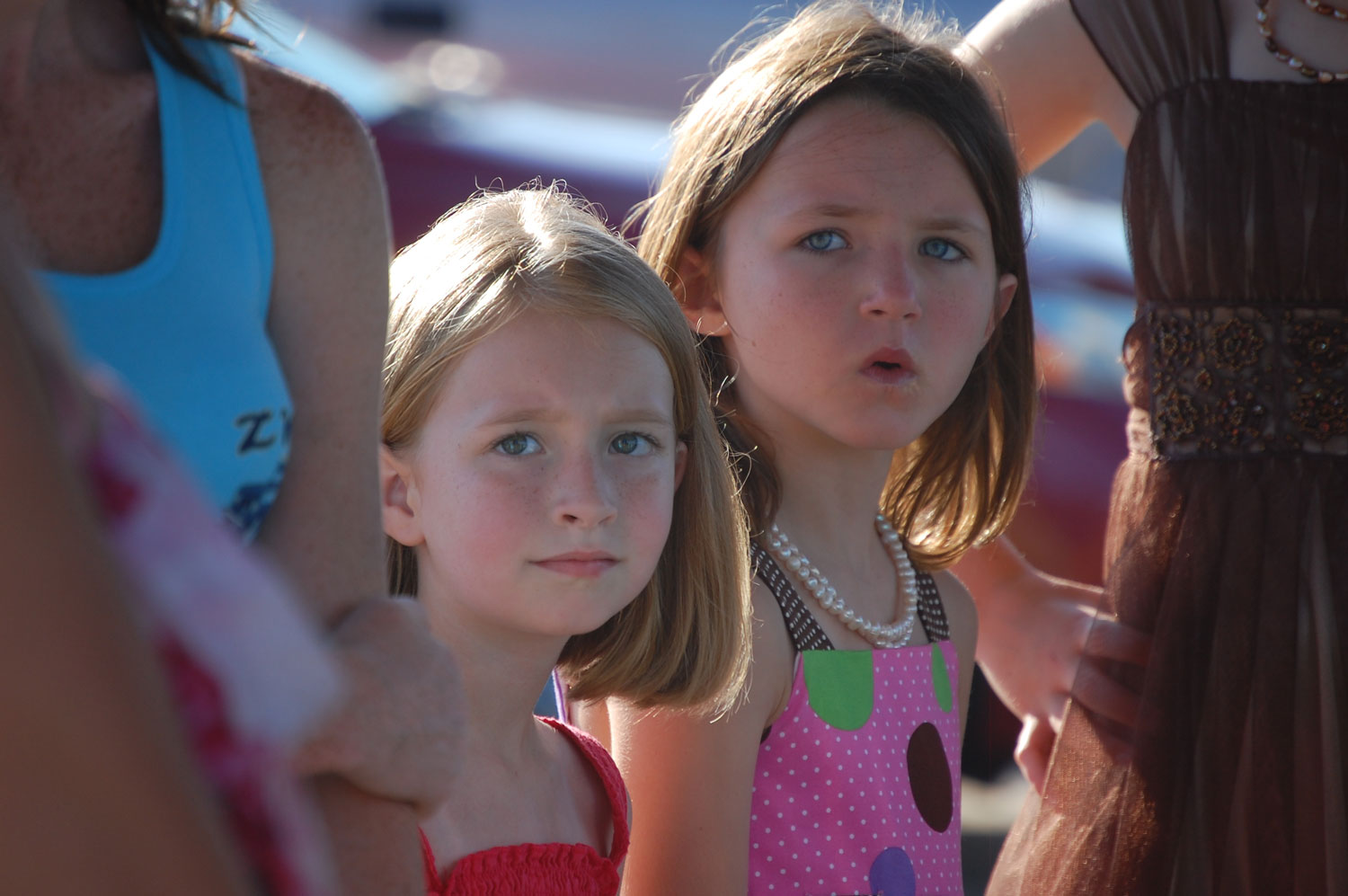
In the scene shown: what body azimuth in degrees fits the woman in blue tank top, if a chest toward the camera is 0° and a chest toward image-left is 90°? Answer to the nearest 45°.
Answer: approximately 0°

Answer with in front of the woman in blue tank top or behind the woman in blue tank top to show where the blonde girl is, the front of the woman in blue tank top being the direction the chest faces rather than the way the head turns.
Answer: behind
